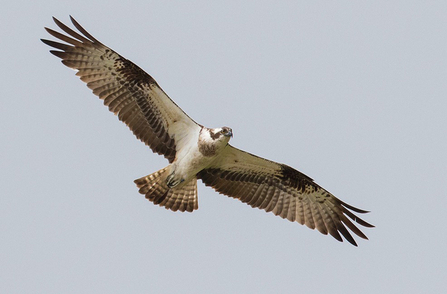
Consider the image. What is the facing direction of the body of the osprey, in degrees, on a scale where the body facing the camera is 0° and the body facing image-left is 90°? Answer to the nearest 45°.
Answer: approximately 315°
